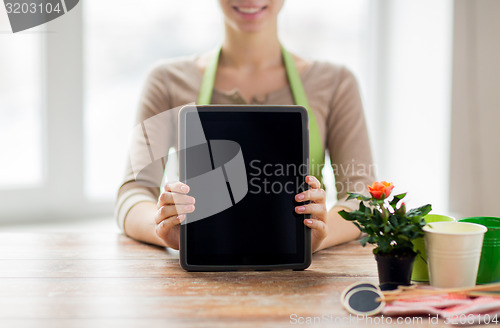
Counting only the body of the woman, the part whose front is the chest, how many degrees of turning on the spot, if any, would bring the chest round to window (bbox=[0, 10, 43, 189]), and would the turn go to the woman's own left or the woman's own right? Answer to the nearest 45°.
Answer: approximately 135° to the woman's own right

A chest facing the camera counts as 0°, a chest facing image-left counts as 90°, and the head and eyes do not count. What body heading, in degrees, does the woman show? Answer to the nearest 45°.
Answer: approximately 0°

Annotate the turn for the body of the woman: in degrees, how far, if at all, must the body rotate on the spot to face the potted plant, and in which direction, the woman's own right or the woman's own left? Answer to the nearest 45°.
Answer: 0° — they already face it

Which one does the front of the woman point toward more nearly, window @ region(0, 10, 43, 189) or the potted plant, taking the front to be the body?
the potted plant

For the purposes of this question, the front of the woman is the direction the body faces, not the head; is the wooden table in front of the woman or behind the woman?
in front

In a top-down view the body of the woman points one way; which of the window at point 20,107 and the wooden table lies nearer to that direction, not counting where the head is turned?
the wooden table
